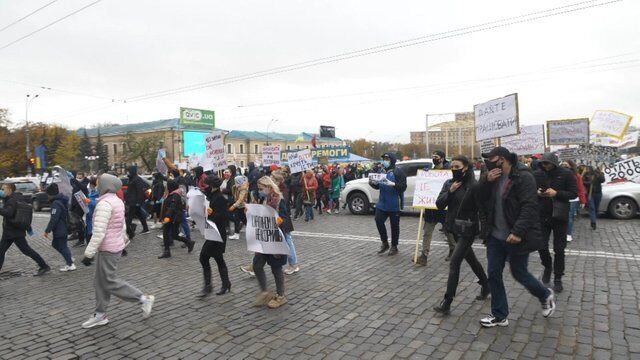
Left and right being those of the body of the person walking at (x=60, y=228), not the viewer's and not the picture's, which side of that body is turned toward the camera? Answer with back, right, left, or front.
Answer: left

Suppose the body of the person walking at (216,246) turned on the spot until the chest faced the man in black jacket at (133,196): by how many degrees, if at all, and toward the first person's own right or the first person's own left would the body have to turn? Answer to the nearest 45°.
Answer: approximately 135° to the first person's own right

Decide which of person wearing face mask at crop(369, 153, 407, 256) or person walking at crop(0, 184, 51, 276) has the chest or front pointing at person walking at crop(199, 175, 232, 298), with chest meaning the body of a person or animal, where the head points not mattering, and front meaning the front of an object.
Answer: the person wearing face mask

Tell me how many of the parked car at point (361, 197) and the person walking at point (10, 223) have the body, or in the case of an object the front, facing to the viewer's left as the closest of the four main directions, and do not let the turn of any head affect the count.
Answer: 2

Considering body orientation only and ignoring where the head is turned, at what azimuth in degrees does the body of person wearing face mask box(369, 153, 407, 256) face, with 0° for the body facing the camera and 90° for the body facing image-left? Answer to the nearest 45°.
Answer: approximately 45°

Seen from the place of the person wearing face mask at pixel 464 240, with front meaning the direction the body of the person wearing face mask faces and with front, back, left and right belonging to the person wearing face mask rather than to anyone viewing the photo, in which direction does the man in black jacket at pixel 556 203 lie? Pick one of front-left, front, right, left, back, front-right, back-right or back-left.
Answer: back

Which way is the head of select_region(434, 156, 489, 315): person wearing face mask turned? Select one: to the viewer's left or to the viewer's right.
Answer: to the viewer's left

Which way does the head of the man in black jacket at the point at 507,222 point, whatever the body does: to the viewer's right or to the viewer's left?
to the viewer's left

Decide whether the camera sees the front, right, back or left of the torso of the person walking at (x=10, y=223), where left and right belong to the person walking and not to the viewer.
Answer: left

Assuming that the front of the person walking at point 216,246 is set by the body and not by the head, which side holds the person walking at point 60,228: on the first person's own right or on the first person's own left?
on the first person's own right

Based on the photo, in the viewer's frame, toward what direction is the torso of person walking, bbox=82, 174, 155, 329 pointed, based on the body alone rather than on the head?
to the viewer's left
